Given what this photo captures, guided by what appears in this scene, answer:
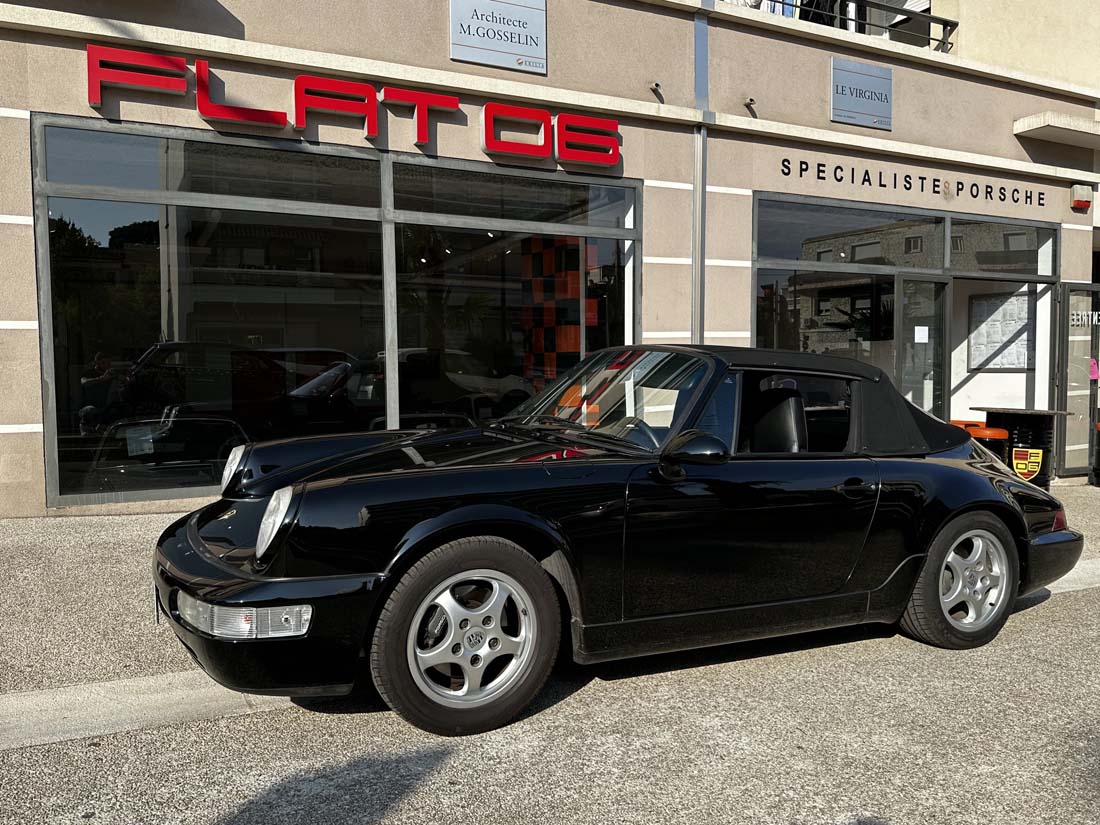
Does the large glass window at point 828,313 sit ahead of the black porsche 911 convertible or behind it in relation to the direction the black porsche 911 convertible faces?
behind

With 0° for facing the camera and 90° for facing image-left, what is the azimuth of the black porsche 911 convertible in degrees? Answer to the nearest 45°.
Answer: approximately 45°

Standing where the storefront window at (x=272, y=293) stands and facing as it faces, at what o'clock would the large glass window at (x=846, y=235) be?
The large glass window is roughly at 10 o'clock from the storefront window.

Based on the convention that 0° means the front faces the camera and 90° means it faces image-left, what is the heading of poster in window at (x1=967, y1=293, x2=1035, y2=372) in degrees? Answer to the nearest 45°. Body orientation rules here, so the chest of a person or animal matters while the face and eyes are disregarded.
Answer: approximately 0°

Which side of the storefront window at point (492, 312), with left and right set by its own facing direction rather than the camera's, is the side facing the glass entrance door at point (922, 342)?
left

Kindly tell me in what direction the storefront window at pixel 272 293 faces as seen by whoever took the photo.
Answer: facing the viewer and to the right of the viewer

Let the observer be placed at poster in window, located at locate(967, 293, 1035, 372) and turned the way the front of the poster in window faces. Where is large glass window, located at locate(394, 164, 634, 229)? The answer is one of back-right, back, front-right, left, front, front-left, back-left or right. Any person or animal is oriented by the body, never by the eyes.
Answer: front-right

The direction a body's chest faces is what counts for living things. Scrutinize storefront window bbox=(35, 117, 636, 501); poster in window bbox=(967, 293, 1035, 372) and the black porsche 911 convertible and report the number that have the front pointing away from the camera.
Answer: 0

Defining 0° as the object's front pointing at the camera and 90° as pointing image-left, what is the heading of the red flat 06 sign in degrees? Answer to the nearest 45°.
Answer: approximately 315°

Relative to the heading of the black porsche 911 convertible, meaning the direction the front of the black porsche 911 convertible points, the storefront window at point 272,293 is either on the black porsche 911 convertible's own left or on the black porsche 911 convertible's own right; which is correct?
on the black porsche 911 convertible's own right
